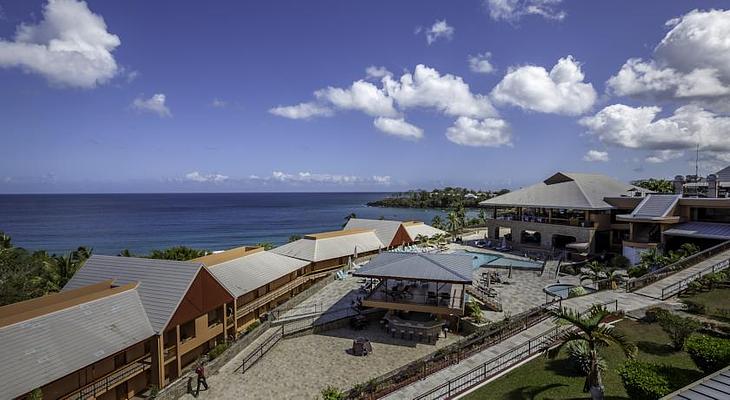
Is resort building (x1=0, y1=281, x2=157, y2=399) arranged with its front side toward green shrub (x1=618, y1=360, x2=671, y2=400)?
yes

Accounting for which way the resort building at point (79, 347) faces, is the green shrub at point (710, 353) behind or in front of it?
in front

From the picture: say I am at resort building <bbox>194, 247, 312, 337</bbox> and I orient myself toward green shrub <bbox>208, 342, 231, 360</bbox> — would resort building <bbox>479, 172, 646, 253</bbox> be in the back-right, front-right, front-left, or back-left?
back-left

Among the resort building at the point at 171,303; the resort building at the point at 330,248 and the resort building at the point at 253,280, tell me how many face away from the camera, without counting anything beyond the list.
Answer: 0

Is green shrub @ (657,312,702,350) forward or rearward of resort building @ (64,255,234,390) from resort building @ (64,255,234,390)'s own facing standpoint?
forward

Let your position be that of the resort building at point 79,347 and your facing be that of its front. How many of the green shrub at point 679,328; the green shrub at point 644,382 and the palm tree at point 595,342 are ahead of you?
3

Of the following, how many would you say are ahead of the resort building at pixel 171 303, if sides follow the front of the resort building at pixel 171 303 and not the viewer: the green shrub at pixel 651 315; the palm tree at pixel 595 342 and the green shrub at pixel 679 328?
3

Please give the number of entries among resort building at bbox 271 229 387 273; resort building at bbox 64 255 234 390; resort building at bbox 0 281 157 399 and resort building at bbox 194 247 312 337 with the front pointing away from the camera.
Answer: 0

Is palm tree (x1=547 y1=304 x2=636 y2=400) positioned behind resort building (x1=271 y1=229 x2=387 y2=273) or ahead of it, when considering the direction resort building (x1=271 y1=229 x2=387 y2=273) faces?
ahead

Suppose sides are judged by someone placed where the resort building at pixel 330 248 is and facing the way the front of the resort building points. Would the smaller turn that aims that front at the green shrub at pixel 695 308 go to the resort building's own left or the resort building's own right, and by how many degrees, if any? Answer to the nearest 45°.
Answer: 0° — it already faces it

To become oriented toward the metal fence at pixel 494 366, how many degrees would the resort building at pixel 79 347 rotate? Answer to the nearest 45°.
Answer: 0° — it already faces it

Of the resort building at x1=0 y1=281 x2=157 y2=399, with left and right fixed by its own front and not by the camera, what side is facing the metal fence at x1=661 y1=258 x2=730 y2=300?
front

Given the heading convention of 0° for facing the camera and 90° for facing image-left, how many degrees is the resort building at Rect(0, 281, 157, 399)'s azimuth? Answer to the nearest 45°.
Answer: approximately 315°

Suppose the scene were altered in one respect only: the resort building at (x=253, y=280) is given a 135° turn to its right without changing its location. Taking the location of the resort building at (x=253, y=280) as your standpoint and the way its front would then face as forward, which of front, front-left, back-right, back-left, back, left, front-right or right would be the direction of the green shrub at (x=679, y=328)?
back-left

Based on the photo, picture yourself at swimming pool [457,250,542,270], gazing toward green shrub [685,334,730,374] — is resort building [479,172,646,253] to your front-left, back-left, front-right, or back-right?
back-left

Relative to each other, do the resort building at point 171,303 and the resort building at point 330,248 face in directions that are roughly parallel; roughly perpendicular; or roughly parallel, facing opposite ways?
roughly parallel

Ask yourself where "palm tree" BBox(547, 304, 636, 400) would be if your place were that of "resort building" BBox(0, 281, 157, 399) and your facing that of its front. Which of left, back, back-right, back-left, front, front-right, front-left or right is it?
front

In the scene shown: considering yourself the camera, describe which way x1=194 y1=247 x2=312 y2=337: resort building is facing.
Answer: facing the viewer and to the right of the viewer

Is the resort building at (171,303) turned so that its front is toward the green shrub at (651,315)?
yes
